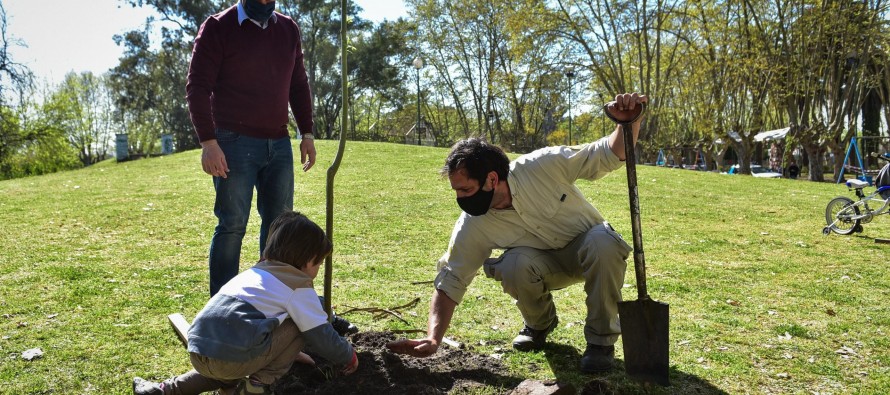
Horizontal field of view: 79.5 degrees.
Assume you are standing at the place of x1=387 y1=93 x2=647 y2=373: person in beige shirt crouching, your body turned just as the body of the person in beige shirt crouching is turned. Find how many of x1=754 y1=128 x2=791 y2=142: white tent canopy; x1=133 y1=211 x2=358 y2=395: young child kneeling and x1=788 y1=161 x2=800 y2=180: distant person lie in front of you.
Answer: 1

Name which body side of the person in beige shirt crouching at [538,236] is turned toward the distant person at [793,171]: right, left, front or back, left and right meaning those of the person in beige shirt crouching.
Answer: back

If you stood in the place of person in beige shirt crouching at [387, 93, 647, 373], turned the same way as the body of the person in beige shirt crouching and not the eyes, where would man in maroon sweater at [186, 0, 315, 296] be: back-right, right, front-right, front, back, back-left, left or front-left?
front-right

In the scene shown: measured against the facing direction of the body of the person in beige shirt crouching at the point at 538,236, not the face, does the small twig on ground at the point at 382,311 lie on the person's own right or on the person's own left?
on the person's own right

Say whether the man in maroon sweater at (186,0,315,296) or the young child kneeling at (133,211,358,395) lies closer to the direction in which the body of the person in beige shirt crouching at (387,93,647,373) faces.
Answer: the young child kneeling

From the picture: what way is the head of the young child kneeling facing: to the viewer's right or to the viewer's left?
to the viewer's right

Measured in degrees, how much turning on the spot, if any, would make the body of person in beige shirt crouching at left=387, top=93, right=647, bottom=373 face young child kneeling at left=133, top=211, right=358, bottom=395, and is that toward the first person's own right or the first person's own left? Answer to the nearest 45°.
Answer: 0° — they already face them

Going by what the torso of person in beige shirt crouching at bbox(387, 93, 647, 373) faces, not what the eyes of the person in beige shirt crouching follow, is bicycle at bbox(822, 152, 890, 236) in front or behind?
behind

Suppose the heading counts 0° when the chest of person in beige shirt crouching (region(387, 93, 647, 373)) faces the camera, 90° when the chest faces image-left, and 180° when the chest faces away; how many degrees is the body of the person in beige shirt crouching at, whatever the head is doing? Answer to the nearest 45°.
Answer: approximately 45°
